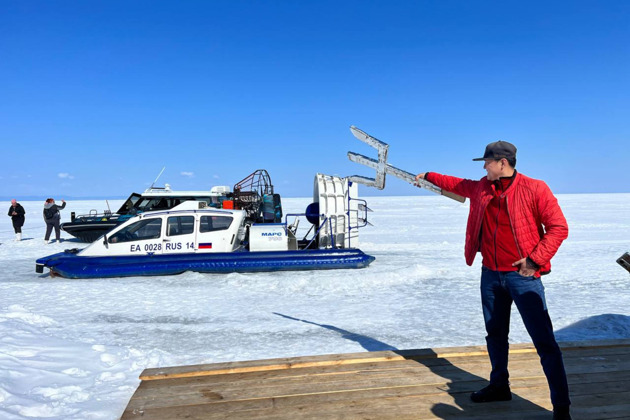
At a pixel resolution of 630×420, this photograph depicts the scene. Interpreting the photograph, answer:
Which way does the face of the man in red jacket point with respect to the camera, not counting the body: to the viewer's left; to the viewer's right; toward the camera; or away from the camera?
to the viewer's left

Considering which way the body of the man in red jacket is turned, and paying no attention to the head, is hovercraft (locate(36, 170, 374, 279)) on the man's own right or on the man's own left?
on the man's own right

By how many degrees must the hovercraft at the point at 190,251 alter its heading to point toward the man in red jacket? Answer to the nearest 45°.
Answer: approximately 90° to its left

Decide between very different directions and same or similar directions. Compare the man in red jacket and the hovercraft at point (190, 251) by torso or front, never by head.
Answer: same or similar directions

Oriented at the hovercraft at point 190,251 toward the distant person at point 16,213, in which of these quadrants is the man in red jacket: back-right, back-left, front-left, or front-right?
back-left

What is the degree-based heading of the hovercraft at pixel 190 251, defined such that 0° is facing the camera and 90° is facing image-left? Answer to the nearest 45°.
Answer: approximately 90°

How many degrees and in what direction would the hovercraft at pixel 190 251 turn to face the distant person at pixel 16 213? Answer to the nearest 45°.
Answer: approximately 45° to its right

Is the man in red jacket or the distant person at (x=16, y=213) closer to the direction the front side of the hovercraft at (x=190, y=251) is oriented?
the distant person

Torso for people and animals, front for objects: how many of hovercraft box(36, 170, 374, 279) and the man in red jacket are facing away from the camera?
0
